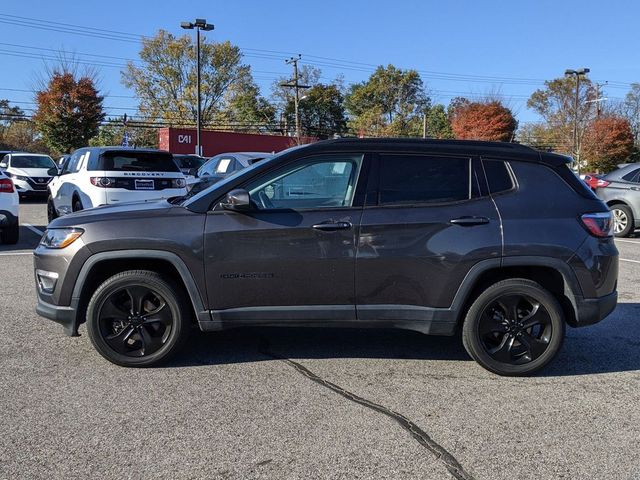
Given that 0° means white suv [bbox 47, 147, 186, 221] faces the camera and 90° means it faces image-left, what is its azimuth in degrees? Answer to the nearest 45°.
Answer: approximately 135°

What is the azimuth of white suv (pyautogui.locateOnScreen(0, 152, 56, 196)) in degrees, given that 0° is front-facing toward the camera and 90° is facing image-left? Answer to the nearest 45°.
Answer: approximately 315°

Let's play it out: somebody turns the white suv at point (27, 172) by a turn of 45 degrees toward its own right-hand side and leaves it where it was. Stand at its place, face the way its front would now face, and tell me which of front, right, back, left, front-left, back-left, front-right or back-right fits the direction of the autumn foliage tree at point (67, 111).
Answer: back

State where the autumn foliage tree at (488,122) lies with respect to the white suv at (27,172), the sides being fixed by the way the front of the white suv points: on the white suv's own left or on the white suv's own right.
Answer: on the white suv's own left

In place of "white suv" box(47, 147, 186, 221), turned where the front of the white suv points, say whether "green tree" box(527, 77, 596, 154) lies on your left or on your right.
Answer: on your right

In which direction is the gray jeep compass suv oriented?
to the viewer's left

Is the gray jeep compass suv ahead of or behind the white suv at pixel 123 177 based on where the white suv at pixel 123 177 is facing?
behind

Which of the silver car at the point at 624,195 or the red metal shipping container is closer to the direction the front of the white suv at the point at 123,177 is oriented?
the red metal shipping container

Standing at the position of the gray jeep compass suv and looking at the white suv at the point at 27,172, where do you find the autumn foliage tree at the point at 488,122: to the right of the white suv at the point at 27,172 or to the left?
right

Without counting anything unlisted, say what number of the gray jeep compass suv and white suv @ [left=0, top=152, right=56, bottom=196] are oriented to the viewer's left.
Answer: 1

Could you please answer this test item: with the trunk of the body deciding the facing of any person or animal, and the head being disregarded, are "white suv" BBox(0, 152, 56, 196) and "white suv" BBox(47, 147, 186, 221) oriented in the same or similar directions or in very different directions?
very different directions

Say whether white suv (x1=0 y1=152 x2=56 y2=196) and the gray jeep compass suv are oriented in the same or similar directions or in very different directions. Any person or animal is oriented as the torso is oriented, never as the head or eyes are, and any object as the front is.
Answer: very different directions
